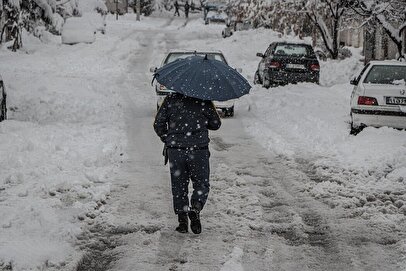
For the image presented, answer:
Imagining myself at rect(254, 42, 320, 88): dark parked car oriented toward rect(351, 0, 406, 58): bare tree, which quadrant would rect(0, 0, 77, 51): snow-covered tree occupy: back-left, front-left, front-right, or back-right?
back-left

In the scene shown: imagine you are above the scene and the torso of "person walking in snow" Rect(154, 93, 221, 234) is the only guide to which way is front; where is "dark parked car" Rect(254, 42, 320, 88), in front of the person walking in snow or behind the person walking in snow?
in front

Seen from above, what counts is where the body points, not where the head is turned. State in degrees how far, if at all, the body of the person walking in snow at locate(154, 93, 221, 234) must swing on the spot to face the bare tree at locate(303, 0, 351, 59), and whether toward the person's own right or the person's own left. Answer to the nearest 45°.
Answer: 0° — they already face it

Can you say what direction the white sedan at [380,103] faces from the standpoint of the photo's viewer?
facing away from the viewer

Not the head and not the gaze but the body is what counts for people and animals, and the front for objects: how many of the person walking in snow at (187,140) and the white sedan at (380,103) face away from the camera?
2

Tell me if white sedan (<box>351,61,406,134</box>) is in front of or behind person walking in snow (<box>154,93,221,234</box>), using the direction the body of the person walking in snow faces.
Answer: in front

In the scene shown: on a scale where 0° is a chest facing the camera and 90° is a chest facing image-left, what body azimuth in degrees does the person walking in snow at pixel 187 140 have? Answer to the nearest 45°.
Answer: approximately 180°

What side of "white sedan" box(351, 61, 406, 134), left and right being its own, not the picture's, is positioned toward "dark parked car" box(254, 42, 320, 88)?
front

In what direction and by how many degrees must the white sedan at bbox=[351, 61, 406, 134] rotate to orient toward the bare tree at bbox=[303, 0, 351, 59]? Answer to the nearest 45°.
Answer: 0° — it already faces it
